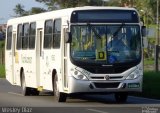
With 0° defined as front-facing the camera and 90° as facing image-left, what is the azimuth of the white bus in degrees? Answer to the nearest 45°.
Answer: approximately 315°
